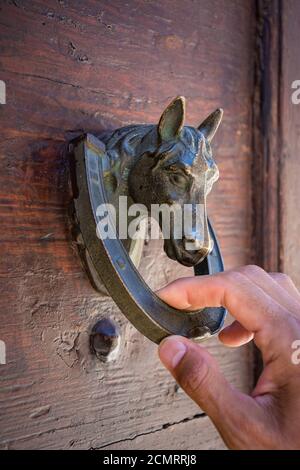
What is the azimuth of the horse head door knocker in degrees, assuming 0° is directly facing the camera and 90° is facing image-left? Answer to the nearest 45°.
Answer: approximately 315°
